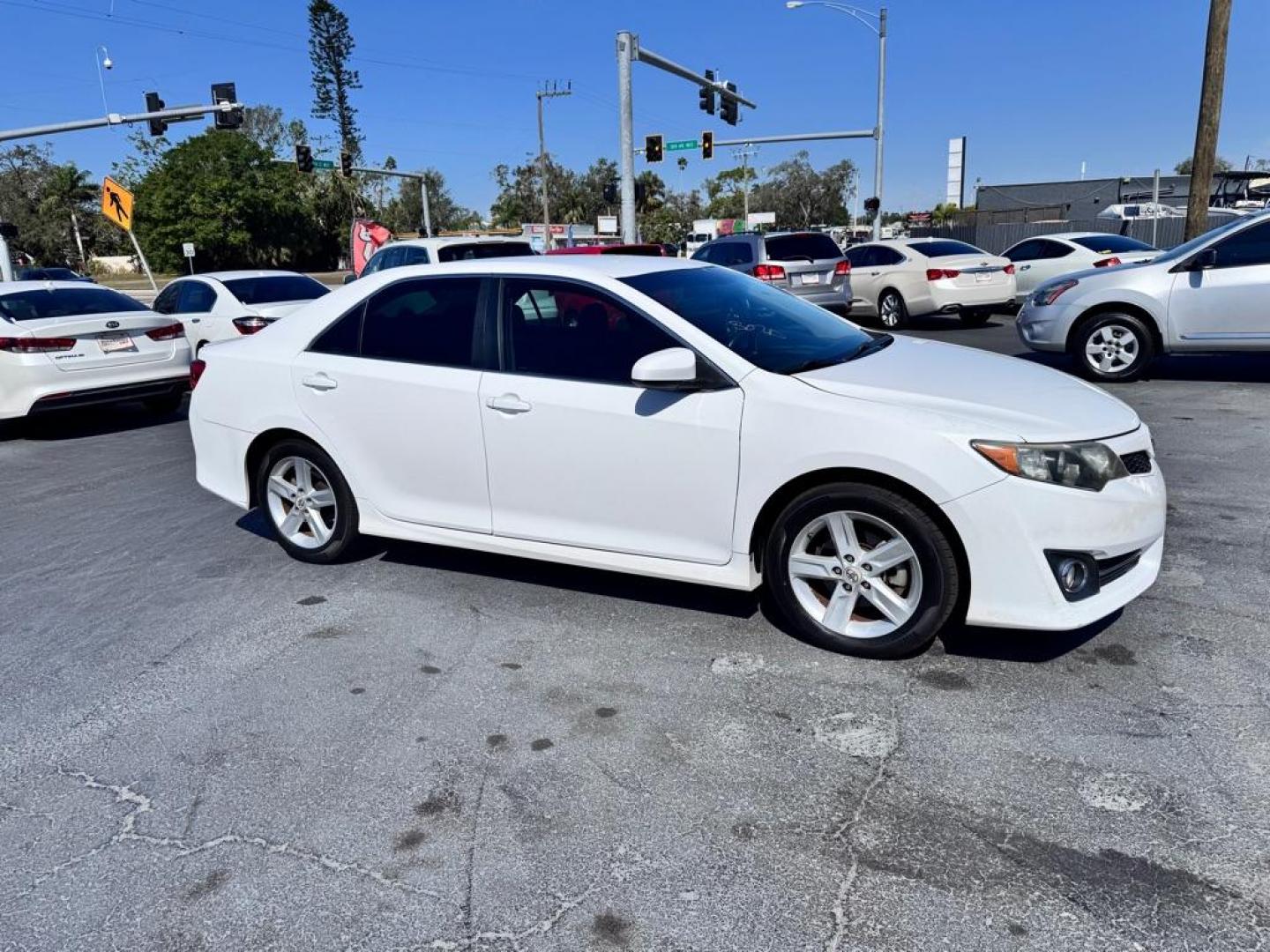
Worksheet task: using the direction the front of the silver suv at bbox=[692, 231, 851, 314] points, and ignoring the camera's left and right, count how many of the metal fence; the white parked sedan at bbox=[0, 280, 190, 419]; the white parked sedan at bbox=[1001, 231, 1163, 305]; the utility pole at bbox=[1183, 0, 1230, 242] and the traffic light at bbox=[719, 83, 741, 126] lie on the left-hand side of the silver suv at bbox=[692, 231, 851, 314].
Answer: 1

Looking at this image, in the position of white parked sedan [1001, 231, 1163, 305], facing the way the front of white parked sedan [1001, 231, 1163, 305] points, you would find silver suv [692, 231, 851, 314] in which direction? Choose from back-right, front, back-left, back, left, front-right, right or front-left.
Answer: left

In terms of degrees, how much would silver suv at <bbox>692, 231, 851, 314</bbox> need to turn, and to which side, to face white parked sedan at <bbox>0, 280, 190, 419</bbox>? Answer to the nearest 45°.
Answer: approximately 90° to its left

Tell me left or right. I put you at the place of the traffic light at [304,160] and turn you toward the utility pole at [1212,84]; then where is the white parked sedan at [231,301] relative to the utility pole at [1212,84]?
right

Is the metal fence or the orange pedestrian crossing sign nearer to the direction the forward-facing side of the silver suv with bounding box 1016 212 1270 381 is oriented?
the orange pedestrian crossing sign

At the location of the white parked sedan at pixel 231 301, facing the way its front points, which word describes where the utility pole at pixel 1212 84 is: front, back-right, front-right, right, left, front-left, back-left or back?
back-right

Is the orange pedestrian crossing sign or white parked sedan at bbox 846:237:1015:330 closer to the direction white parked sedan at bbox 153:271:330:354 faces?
the orange pedestrian crossing sign

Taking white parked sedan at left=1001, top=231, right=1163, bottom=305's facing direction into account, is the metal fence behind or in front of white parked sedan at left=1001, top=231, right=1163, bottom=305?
in front

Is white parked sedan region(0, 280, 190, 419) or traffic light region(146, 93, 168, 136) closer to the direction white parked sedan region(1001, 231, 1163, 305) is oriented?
the traffic light

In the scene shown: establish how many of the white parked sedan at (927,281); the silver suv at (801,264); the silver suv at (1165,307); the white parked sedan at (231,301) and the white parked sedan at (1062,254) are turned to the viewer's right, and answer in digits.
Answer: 0

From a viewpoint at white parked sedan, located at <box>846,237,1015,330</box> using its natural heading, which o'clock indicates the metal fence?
The metal fence is roughly at 2 o'clock from the white parked sedan.

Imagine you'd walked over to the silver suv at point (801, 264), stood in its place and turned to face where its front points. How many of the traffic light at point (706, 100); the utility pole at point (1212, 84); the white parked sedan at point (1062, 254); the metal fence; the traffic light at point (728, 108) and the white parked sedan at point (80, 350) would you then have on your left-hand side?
1

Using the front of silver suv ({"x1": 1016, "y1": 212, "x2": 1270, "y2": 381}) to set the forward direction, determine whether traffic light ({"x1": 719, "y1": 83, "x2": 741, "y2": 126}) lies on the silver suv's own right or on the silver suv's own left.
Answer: on the silver suv's own right

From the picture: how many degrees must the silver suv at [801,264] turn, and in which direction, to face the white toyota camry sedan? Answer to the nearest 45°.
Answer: approximately 135° to its left

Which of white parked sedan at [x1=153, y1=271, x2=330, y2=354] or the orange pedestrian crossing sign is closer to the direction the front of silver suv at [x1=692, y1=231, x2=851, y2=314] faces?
the orange pedestrian crossing sign

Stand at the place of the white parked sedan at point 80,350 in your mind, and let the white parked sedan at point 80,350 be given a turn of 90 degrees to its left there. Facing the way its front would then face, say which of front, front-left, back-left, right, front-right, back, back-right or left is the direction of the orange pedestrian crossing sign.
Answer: back-right

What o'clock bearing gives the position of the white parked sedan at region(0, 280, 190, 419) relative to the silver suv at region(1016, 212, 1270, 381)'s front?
The white parked sedan is roughly at 11 o'clock from the silver suv.

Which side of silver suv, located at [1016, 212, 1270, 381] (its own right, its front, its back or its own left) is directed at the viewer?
left

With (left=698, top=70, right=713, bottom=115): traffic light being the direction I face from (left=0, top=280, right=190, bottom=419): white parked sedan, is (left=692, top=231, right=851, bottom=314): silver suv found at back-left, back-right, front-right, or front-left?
front-right

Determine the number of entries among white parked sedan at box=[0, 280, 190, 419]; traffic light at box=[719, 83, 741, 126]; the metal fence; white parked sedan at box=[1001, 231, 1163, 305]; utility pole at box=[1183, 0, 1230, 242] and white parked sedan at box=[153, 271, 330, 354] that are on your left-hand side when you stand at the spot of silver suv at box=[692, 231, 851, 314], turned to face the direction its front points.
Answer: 2

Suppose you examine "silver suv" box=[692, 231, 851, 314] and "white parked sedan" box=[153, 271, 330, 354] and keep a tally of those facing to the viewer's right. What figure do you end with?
0

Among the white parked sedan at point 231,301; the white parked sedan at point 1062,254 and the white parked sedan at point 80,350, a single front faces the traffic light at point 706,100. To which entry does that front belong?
the white parked sedan at point 1062,254

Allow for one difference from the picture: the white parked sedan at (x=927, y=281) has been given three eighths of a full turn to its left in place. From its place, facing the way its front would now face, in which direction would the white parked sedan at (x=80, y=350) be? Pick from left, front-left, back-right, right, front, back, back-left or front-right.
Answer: front-right
